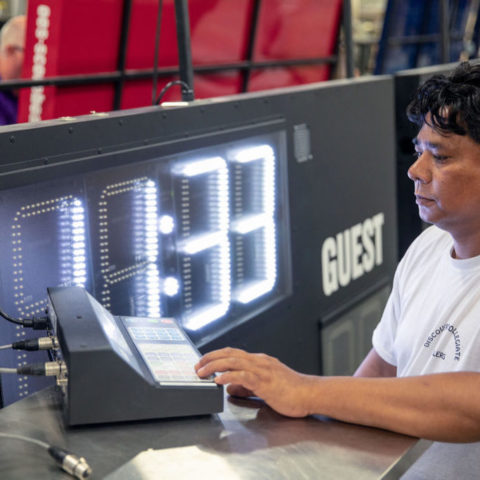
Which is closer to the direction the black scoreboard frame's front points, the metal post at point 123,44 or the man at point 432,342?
the man

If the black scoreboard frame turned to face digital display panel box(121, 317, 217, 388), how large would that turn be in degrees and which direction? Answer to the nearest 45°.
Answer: approximately 45° to its right

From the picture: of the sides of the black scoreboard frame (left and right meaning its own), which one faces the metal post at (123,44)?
back

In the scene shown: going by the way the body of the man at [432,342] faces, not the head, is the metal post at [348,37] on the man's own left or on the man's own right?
on the man's own right

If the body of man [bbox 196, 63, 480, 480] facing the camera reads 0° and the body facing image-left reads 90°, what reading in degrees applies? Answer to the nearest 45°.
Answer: approximately 45°

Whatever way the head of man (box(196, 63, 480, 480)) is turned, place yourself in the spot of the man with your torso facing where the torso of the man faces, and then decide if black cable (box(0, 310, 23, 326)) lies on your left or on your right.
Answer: on your right

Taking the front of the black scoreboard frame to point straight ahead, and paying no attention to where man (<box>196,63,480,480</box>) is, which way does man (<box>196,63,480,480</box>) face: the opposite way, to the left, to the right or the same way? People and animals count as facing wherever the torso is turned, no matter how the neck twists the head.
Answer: to the right

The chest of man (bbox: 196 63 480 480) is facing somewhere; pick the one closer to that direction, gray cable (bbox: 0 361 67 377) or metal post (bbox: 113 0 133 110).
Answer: the gray cable
